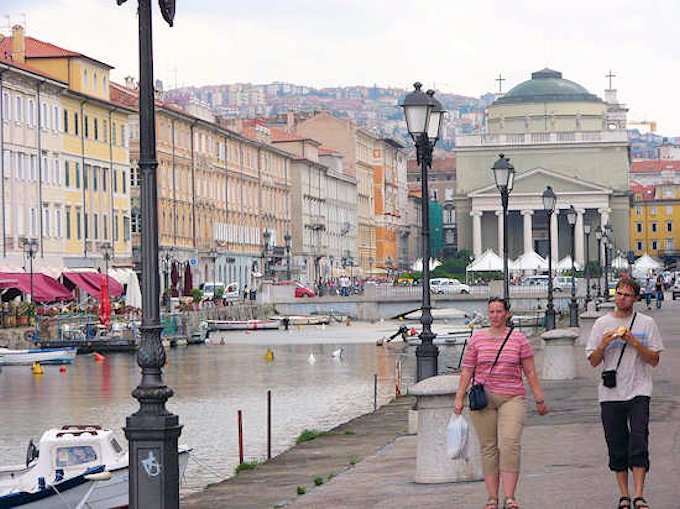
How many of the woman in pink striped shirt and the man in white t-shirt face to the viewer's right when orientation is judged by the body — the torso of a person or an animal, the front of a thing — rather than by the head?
0

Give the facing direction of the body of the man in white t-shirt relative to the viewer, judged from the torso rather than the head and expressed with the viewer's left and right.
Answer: facing the viewer

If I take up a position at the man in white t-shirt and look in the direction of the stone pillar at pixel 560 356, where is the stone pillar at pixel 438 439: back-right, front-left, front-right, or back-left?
front-left

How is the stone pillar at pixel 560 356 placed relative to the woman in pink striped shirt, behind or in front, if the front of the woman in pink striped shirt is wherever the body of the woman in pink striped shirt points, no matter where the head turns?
behind

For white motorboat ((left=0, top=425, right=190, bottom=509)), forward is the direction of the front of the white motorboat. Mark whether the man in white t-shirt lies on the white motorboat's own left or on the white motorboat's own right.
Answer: on the white motorboat's own right

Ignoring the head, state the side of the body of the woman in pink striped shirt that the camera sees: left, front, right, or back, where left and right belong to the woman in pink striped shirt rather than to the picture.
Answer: front

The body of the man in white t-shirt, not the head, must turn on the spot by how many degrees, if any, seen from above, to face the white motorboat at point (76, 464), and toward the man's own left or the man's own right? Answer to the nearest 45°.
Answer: approximately 135° to the man's own right

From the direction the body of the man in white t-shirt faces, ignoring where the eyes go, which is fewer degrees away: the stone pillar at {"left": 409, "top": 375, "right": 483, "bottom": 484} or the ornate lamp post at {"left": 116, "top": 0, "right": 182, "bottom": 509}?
the ornate lamp post

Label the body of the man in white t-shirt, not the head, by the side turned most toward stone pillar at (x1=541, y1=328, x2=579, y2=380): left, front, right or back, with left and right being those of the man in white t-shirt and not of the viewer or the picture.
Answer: back

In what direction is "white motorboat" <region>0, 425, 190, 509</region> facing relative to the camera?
to the viewer's right
